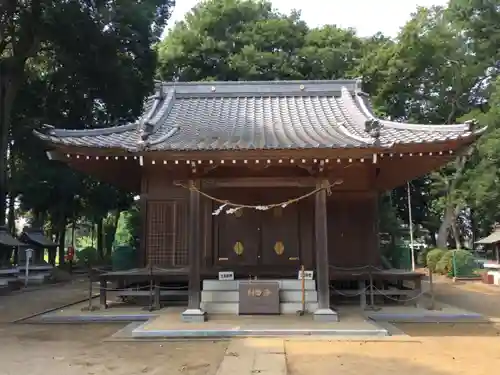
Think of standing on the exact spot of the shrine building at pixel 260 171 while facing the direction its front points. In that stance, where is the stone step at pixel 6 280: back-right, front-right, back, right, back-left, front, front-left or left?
back-right

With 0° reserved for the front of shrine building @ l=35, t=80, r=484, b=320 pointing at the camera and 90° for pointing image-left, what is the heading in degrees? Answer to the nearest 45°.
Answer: approximately 0°

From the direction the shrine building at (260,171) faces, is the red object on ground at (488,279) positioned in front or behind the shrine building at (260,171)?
behind

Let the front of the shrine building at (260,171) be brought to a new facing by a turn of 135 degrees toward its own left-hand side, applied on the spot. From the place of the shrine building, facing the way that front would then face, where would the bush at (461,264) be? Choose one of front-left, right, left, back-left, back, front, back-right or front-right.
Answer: front

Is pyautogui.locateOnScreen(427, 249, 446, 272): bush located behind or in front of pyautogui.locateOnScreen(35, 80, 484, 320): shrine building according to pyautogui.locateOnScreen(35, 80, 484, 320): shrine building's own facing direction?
behind

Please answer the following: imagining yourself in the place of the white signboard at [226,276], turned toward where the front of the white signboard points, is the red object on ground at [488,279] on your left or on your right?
on your left

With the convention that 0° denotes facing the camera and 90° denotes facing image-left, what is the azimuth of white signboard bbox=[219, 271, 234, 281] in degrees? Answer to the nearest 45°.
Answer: approximately 0°

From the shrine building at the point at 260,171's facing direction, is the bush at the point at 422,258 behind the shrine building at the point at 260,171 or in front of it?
behind
